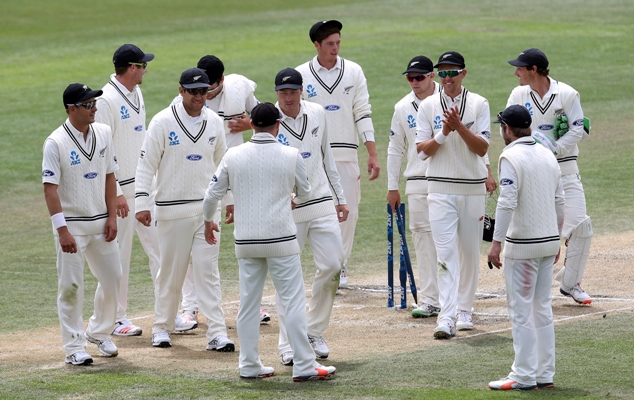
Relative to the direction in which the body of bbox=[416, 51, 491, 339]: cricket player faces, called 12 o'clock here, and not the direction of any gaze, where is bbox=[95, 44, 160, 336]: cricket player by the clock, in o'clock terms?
bbox=[95, 44, 160, 336]: cricket player is roughly at 3 o'clock from bbox=[416, 51, 491, 339]: cricket player.

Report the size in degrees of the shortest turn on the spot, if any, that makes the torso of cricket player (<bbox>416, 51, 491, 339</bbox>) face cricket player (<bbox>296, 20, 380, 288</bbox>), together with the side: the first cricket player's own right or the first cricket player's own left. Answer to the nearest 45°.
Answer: approximately 135° to the first cricket player's own right

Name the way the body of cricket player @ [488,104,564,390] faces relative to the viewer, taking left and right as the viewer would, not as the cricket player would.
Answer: facing away from the viewer and to the left of the viewer

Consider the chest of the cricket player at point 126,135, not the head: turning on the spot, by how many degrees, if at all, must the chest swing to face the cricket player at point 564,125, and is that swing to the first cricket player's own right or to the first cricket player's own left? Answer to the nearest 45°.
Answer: approximately 45° to the first cricket player's own left

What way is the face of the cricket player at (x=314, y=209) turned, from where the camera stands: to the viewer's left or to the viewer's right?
to the viewer's left

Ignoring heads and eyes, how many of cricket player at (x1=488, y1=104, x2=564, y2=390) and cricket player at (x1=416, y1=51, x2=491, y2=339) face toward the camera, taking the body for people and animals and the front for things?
1

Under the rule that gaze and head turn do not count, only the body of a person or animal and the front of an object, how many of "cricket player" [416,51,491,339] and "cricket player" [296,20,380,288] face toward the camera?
2

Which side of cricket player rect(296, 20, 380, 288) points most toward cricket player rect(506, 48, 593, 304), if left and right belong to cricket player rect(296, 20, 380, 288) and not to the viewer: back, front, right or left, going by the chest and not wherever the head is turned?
left

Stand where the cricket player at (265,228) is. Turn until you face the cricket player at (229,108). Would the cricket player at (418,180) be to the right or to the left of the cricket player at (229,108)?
right

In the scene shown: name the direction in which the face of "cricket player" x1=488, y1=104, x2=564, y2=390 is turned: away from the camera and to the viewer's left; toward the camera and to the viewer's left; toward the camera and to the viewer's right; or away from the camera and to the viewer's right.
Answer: away from the camera and to the viewer's left

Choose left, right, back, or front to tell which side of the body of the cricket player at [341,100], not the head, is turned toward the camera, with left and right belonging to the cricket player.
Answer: front

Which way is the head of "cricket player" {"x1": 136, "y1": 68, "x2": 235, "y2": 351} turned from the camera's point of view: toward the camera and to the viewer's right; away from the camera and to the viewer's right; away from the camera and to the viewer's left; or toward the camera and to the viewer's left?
toward the camera and to the viewer's right
